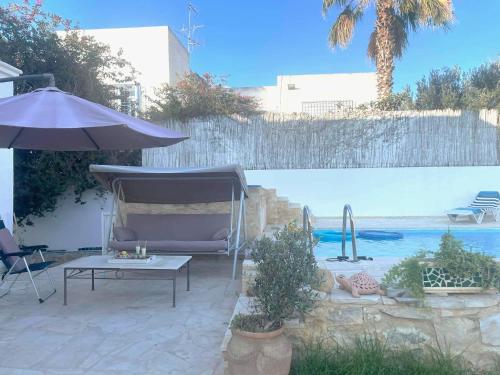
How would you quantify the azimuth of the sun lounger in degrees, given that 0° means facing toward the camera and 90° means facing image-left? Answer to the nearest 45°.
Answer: approximately 45°

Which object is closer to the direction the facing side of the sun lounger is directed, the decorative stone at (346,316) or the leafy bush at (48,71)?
the leafy bush

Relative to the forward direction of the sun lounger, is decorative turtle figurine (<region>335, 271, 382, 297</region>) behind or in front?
in front

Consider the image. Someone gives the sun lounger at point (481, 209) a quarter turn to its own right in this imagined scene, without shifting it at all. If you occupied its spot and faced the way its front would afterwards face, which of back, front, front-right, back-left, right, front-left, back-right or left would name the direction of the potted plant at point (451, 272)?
back-left

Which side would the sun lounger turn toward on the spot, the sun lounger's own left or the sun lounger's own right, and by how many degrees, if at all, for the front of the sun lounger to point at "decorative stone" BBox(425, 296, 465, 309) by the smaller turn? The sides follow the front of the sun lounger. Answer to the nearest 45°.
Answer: approximately 45° to the sun lounger's own left

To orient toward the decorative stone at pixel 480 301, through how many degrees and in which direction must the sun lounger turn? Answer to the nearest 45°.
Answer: approximately 45° to its left

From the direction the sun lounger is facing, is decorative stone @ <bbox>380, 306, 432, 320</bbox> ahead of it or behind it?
ahead

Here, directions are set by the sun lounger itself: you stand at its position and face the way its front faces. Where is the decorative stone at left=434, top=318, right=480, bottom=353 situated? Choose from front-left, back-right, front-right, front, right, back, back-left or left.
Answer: front-left

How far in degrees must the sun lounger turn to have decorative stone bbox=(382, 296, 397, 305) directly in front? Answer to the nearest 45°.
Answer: approximately 45° to its left

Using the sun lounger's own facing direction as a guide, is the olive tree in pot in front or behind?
in front

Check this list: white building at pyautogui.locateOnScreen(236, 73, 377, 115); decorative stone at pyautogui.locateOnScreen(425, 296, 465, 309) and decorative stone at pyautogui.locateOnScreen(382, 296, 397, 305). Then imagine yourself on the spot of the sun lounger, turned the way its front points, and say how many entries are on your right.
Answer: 1

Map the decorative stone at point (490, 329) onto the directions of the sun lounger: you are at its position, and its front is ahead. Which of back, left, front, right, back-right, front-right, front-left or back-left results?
front-left
